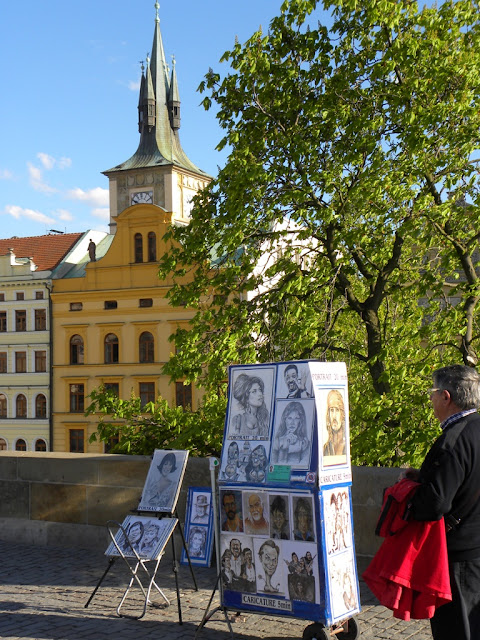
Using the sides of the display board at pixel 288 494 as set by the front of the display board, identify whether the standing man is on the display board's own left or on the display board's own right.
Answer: on the display board's own left

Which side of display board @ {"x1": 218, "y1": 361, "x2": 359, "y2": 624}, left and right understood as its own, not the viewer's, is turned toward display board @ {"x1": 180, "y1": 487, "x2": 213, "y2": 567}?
right

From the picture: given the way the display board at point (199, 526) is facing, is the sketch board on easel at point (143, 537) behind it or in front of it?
in front

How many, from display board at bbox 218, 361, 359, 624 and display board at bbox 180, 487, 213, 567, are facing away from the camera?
0

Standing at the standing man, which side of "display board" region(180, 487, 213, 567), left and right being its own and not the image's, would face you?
left

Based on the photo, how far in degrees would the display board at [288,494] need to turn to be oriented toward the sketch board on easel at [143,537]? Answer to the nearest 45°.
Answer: approximately 90° to its right

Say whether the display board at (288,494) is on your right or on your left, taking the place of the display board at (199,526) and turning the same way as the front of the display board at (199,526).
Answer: on your left

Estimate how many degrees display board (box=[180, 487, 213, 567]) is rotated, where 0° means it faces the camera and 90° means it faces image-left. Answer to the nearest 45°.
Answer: approximately 45°

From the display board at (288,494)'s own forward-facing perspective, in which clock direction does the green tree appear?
The green tree is roughly at 5 o'clock from the display board.

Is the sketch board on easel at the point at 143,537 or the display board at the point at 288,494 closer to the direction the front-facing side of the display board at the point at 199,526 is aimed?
the sketch board on easel
